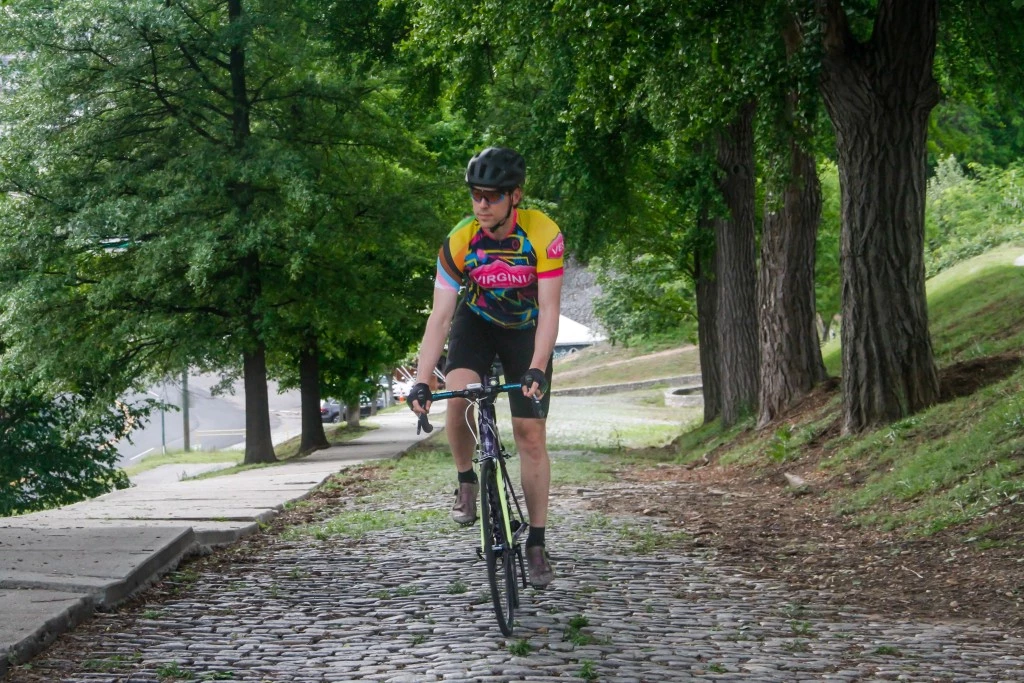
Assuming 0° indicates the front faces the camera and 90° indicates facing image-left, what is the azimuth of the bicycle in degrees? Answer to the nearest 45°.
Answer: approximately 0°
